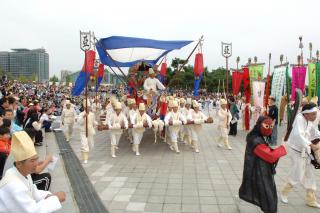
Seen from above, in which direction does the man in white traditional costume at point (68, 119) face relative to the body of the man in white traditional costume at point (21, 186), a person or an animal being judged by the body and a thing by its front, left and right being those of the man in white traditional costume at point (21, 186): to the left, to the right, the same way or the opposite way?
to the right

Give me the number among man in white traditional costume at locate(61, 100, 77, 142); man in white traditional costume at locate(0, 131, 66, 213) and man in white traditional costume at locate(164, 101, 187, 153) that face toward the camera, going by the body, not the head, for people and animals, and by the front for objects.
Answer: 2

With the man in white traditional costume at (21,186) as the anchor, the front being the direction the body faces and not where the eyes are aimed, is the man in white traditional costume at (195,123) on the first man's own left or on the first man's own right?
on the first man's own left

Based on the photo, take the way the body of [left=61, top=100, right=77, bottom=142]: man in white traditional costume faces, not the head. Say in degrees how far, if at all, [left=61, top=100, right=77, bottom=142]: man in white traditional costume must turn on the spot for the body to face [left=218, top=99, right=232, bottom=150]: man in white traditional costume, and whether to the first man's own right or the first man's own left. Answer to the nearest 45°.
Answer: approximately 45° to the first man's own left

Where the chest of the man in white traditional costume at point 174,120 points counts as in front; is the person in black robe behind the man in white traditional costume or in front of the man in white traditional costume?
in front

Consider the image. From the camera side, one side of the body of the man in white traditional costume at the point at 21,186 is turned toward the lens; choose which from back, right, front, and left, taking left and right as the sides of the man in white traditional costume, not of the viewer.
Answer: right

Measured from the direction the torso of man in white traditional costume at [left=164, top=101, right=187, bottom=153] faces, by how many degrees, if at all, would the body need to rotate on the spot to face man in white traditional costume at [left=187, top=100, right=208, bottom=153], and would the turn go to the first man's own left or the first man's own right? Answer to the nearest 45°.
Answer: approximately 90° to the first man's own left

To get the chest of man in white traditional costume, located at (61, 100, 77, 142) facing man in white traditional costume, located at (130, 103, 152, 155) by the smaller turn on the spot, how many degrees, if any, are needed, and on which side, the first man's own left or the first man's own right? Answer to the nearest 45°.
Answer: approximately 45° to the first man's own left

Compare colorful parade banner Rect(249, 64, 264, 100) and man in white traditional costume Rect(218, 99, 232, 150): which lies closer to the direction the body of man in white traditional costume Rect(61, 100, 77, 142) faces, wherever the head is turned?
the man in white traditional costume

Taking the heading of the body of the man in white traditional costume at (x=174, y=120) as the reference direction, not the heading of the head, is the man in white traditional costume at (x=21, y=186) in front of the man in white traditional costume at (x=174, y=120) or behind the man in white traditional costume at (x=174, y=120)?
in front
